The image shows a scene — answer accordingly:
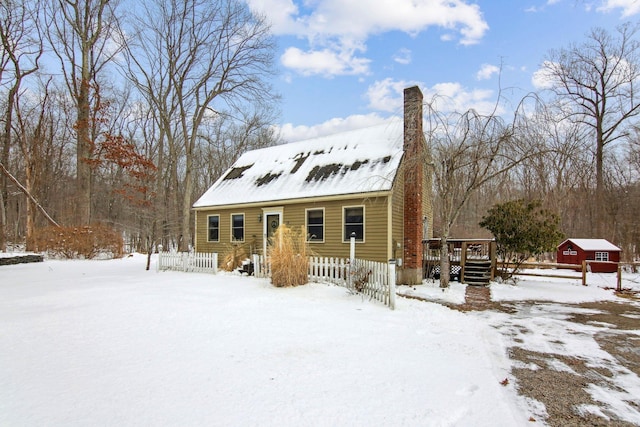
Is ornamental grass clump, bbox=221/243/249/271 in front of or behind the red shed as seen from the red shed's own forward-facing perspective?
in front

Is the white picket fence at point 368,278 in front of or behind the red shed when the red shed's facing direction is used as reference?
in front

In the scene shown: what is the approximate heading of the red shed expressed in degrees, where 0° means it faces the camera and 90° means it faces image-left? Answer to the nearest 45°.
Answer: approximately 45°

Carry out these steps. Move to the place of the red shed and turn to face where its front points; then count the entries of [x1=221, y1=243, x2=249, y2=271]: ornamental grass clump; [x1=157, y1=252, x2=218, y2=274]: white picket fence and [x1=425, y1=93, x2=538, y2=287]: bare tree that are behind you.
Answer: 0

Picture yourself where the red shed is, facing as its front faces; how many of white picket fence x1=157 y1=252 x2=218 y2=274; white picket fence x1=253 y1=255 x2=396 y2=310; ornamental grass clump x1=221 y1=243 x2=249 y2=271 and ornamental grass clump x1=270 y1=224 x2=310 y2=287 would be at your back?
0
